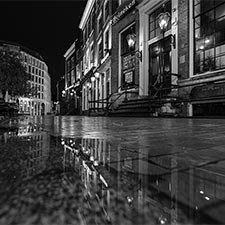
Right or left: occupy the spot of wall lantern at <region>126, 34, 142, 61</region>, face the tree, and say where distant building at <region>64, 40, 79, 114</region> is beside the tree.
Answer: right

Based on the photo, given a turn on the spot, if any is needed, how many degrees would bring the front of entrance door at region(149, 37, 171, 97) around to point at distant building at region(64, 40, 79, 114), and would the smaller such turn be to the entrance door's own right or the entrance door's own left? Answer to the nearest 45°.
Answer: approximately 90° to the entrance door's own right

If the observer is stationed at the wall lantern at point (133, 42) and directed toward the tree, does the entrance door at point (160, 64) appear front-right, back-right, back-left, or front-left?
back-left

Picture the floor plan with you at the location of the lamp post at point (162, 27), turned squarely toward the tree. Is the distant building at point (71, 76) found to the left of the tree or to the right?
right

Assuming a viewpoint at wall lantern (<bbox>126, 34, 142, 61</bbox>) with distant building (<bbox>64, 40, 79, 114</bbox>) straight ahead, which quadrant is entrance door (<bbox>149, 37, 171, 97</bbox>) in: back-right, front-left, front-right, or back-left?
back-right

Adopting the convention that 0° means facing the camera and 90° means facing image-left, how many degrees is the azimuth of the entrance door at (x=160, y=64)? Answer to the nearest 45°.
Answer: approximately 45°

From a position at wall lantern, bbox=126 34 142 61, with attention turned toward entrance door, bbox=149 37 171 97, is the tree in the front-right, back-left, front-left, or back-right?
back-right

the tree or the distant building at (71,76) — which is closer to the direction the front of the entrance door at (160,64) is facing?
the tree

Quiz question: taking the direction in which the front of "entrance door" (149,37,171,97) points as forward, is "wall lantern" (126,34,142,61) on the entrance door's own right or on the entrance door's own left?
on the entrance door's own right

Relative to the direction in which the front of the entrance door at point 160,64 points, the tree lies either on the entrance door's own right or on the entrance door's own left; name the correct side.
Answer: on the entrance door's own right
